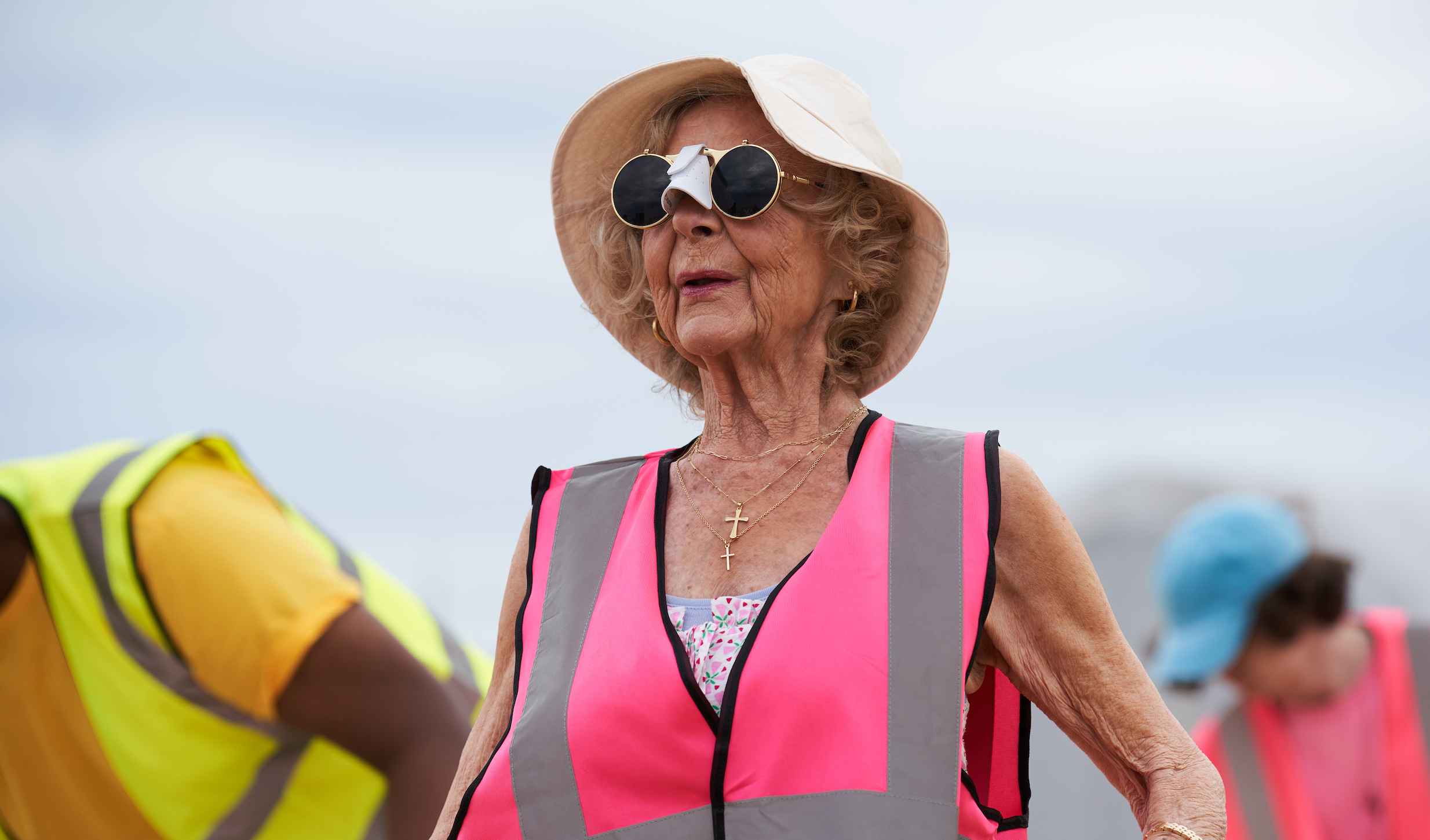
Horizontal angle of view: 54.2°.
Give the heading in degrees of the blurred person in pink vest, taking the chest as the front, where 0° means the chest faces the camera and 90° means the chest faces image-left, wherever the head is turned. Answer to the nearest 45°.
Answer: approximately 45°

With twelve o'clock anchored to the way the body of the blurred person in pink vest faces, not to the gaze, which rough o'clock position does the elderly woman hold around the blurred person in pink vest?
The elderly woman is roughly at 11 o'clock from the blurred person in pink vest.

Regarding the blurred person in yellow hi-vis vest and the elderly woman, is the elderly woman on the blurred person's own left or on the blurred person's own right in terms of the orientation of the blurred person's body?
on the blurred person's own left

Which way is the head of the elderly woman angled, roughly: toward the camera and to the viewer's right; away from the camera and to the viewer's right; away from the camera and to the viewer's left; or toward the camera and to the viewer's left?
toward the camera and to the viewer's left

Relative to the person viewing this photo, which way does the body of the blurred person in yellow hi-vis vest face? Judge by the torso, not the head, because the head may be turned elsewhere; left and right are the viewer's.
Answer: facing the viewer and to the left of the viewer

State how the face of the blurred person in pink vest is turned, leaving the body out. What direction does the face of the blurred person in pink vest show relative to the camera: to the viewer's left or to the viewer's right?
to the viewer's left

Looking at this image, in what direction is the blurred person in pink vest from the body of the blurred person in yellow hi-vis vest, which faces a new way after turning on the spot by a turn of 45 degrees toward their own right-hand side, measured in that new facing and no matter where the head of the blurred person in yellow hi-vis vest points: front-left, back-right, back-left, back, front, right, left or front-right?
back
